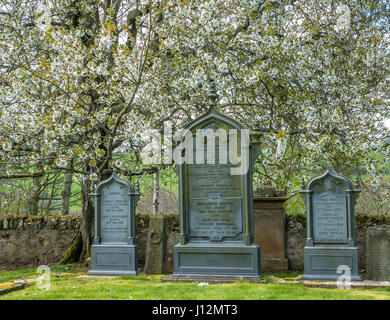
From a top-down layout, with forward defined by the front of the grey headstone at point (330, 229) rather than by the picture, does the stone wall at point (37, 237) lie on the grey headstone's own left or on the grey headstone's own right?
on the grey headstone's own right

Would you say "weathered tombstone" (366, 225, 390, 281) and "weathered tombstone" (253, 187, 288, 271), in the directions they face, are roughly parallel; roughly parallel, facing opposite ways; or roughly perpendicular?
roughly parallel

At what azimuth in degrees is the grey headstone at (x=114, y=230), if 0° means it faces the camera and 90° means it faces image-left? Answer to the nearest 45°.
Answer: approximately 0°

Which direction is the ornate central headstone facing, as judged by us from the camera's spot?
facing the viewer

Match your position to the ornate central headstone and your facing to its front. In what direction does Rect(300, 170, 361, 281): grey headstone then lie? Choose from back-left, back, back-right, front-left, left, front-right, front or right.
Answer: left

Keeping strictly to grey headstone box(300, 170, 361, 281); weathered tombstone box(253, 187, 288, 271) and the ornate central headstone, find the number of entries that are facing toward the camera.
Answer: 3

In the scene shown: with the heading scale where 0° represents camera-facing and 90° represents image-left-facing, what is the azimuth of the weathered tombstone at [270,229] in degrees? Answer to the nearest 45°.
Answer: approximately 0°

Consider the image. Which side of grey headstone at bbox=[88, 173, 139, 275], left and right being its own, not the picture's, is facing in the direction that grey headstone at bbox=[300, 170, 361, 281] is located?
left

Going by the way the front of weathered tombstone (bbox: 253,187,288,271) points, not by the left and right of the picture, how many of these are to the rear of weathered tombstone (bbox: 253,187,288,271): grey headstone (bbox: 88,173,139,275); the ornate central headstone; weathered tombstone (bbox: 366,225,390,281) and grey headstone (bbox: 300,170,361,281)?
0

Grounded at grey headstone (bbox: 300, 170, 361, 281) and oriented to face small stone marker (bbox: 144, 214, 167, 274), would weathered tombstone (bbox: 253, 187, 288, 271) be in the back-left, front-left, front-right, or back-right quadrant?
front-right

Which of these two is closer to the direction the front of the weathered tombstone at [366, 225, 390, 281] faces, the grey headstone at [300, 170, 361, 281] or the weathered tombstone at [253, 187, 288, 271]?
the grey headstone

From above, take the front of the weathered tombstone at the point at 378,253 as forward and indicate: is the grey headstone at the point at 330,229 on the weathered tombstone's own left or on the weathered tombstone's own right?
on the weathered tombstone's own right

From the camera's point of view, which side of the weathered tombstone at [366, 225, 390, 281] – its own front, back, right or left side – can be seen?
front

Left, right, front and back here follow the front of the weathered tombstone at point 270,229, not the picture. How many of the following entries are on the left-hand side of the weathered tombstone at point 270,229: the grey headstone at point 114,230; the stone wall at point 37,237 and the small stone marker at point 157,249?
0

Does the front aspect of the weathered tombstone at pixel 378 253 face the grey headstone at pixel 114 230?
no

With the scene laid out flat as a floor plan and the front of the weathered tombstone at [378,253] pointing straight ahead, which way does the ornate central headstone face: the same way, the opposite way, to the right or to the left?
the same way

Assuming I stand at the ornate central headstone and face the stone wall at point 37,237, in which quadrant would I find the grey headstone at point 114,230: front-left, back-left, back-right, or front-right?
front-left

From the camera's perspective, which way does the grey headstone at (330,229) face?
toward the camera
